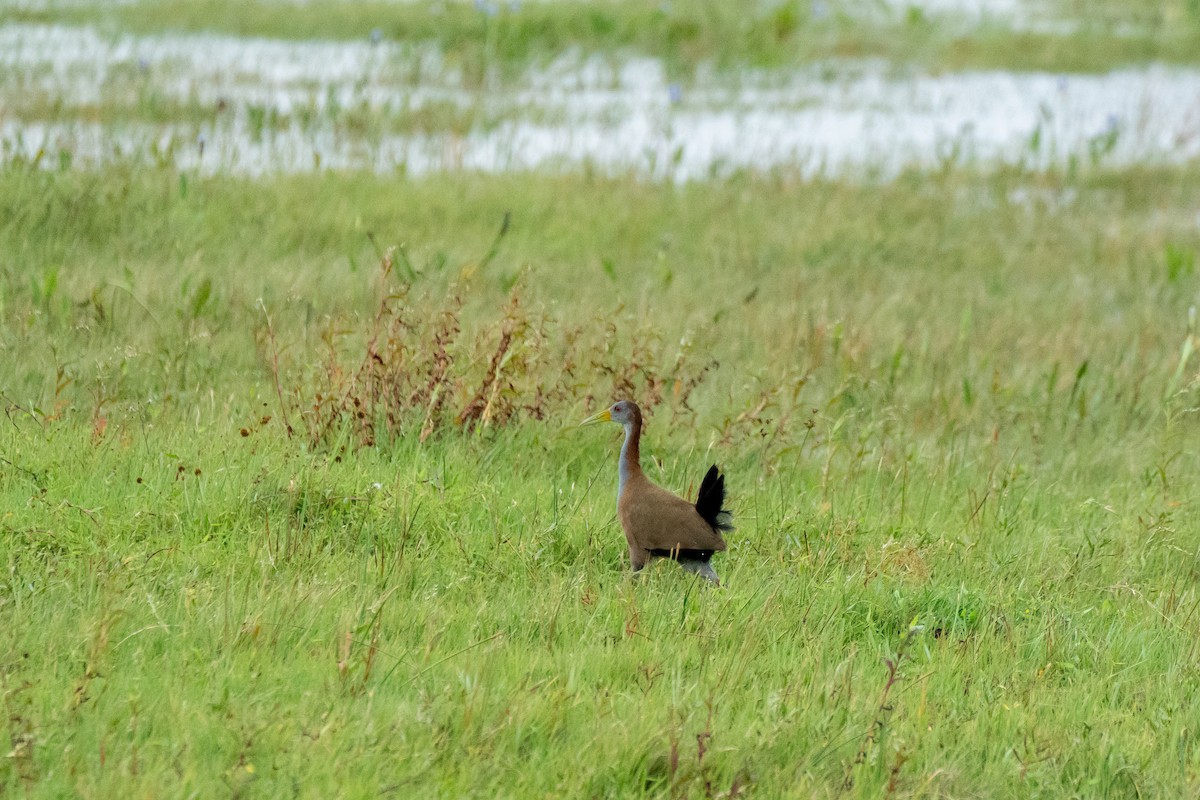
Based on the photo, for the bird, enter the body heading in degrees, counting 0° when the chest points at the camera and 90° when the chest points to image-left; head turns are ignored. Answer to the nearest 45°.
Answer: approximately 90°
